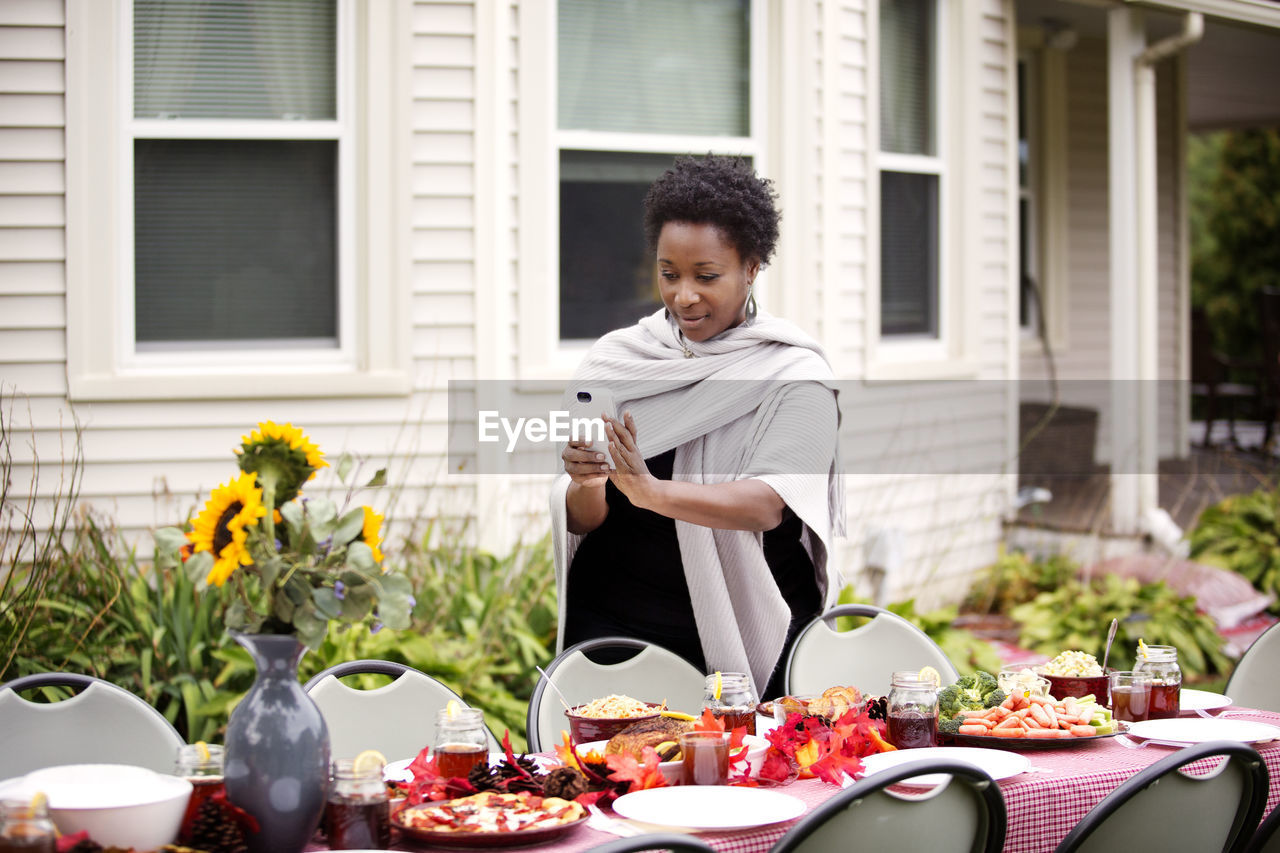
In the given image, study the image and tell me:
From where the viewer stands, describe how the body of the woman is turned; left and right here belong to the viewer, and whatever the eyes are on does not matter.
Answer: facing the viewer and to the left of the viewer

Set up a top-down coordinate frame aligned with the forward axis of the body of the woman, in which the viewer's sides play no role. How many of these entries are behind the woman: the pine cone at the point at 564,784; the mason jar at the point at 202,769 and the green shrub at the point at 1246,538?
1

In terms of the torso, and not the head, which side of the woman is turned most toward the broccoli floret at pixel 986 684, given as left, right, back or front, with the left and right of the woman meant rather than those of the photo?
left

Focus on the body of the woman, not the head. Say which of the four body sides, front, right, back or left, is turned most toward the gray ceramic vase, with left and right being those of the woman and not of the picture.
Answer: front

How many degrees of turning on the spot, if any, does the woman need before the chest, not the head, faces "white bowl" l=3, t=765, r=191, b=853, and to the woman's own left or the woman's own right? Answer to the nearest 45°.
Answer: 0° — they already face it

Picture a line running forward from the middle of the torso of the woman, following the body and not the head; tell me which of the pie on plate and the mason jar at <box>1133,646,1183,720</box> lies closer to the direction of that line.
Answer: the pie on plate

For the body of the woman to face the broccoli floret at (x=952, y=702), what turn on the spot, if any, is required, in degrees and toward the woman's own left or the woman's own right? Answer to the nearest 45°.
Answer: approximately 90° to the woman's own left

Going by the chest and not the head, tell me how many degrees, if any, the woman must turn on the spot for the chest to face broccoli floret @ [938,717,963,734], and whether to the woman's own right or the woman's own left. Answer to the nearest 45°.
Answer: approximately 90° to the woman's own left

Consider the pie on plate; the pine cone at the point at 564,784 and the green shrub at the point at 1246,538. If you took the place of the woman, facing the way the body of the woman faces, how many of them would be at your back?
1

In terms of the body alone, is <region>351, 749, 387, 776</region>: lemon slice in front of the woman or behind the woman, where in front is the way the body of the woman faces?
in front

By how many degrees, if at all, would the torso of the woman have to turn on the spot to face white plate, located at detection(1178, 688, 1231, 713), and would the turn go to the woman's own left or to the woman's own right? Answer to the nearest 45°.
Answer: approximately 135° to the woman's own left

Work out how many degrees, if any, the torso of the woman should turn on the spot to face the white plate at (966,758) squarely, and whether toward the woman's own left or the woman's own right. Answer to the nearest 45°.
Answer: approximately 90° to the woman's own left
